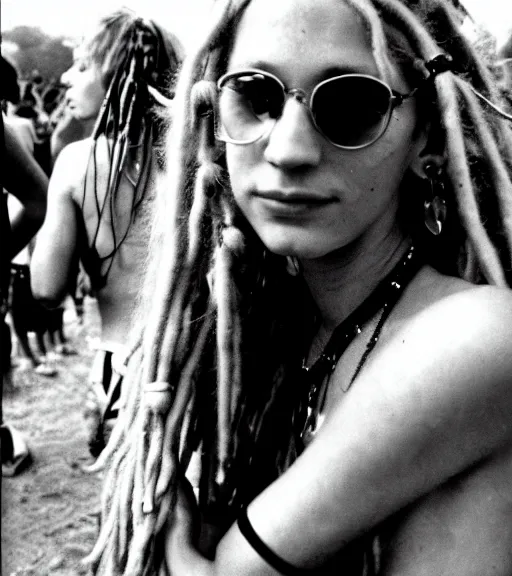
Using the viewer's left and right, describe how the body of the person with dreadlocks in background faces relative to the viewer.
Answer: facing away from the viewer and to the left of the viewer

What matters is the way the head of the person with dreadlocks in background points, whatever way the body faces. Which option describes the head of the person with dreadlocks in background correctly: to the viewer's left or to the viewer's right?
to the viewer's left

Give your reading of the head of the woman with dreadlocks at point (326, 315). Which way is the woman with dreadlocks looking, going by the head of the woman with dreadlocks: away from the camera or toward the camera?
toward the camera

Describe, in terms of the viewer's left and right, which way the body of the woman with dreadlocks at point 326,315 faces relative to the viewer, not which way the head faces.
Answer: facing the viewer and to the left of the viewer

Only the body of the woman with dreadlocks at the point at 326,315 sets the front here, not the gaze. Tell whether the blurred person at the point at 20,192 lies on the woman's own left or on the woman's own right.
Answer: on the woman's own right

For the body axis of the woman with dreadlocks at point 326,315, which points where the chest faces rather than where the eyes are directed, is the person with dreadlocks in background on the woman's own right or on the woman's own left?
on the woman's own right

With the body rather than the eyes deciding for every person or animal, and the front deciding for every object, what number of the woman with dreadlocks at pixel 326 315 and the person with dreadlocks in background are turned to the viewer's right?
0

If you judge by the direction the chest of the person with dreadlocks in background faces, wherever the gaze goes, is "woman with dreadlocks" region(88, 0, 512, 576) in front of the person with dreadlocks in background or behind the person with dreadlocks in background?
behind
